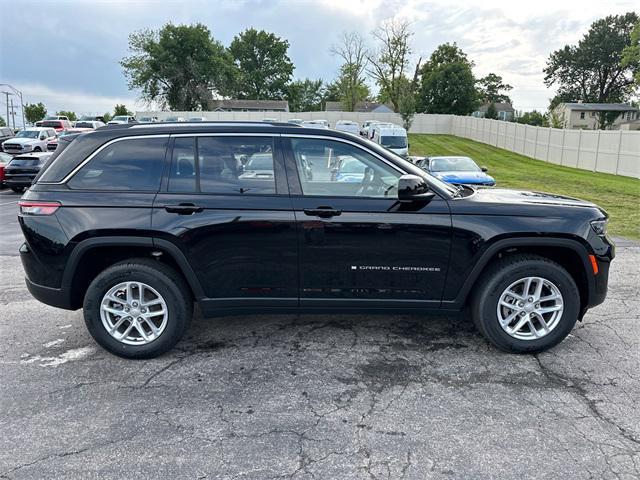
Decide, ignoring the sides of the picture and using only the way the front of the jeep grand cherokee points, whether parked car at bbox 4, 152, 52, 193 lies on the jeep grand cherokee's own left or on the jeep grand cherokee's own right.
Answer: on the jeep grand cherokee's own left

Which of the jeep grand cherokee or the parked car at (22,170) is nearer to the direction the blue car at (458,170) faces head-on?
the jeep grand cherokee

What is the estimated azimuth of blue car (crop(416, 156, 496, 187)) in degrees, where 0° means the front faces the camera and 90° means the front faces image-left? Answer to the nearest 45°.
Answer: approximately 315°

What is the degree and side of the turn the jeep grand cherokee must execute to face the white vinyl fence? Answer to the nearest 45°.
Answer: approximately 45° to its left

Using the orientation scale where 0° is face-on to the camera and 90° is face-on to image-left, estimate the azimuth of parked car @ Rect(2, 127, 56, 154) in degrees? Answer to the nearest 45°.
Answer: approximately 45°

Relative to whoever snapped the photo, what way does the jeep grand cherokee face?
facing to the right of the viewer

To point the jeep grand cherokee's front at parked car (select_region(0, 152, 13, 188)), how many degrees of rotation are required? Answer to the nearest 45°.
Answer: approximately 135° to its left

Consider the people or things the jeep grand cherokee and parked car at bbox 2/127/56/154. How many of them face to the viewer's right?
1

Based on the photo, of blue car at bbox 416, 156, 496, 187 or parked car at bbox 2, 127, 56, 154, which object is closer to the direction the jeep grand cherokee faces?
the blue car

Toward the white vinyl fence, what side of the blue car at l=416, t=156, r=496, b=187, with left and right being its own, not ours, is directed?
left

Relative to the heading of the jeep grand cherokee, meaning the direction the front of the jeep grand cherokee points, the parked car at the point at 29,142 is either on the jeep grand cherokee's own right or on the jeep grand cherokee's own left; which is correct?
on the jeep grand cherokee's own left

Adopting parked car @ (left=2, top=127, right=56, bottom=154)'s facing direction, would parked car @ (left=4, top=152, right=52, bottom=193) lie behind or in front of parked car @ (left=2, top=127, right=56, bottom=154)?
in front

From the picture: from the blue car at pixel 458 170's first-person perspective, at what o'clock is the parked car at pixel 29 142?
The parked car is roughly at 5 o'clock from the blue car.
